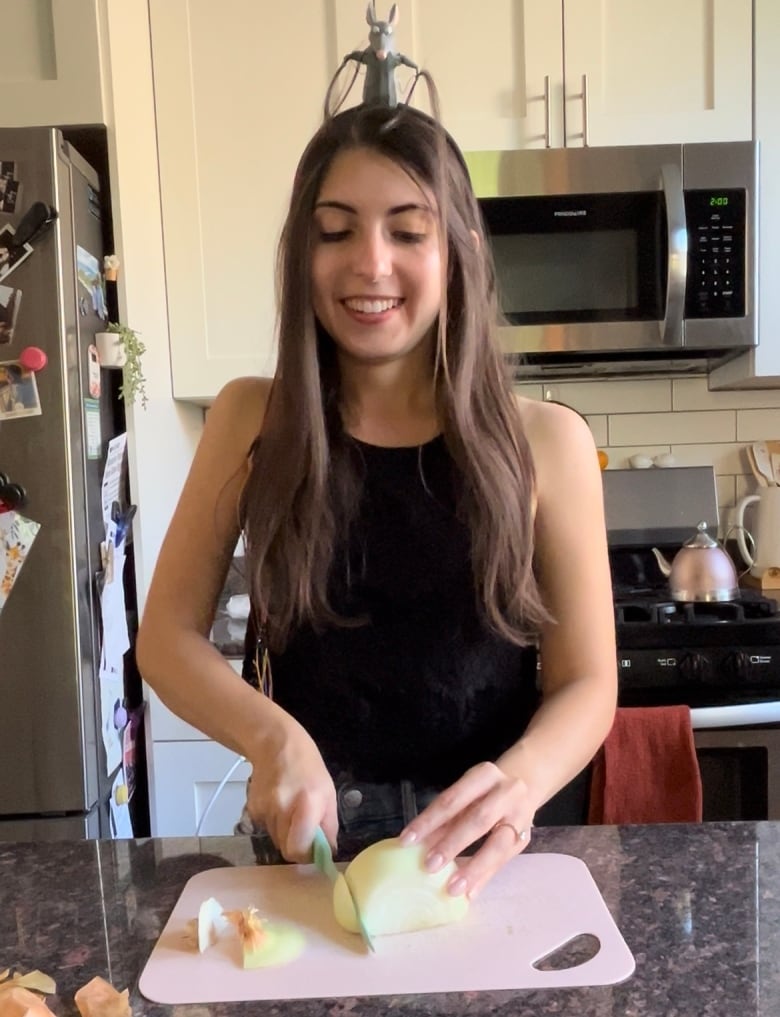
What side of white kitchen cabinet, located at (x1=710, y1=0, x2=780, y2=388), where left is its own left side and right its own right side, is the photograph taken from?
front

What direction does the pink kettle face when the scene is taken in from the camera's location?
facing to the left of the viewer

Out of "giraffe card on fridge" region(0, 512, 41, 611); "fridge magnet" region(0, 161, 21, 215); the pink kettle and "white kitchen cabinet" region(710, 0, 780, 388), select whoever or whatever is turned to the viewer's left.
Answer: the pink kettle

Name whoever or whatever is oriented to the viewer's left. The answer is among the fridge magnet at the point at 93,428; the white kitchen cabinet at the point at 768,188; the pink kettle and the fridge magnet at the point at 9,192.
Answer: the pink kettle

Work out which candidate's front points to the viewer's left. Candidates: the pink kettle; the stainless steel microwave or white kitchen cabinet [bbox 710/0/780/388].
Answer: the pink kettle

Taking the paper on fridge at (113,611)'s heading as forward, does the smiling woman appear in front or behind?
in front

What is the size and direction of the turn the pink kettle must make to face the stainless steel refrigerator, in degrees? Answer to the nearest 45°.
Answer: approximately 45° to its left

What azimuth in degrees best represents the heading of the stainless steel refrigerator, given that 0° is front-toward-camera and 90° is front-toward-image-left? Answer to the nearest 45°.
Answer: approximately 0°

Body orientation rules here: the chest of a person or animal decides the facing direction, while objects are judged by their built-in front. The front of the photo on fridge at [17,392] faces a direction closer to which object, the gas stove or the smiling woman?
the smiling woman
